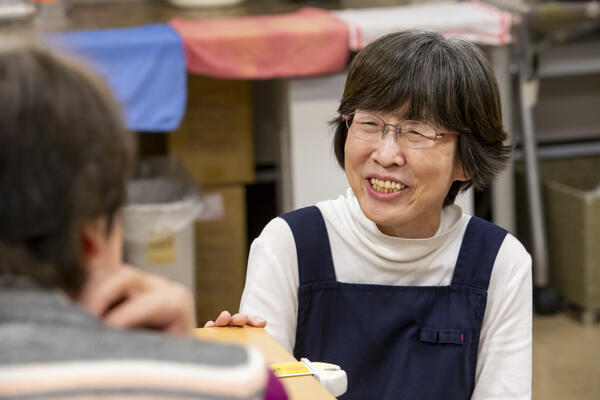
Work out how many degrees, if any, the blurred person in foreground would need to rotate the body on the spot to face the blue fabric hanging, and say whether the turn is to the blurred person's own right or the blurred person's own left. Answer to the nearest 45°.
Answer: approximately 45° to the blurred person's own left

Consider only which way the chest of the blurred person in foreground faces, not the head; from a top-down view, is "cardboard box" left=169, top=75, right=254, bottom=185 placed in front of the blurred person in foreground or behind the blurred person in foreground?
in front

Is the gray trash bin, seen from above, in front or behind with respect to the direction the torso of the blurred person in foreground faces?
in front

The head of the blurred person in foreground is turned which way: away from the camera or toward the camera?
away from the camera

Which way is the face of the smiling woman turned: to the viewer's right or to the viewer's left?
to the viewer's left

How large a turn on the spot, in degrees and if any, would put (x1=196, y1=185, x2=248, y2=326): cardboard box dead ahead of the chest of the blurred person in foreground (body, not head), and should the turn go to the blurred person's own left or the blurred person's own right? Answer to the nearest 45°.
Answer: approximately 45° to the blurred person's own left

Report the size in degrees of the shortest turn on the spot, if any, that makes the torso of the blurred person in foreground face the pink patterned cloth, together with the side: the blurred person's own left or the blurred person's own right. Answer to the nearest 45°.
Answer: approximately 45° to the blurred person's own left

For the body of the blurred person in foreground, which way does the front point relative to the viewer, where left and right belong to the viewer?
facing away from the viewer and to the right of the viewer

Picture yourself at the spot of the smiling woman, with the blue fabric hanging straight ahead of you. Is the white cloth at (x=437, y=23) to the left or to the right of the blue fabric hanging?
right
